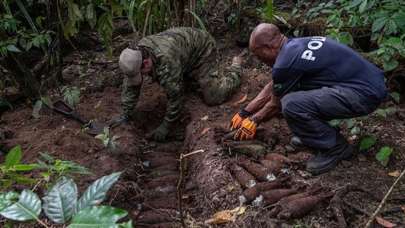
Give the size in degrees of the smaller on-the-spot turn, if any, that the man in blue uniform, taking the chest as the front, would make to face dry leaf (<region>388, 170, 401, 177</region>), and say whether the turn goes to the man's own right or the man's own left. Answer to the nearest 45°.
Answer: approximately 180°

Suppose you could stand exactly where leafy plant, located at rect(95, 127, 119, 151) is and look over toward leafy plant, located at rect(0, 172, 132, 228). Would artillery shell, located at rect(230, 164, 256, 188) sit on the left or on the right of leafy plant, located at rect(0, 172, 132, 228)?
left

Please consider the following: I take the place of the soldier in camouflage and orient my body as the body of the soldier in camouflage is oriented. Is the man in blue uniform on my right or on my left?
on my left

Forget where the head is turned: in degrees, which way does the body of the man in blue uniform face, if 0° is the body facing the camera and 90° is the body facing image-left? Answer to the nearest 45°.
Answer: approximately 90°
